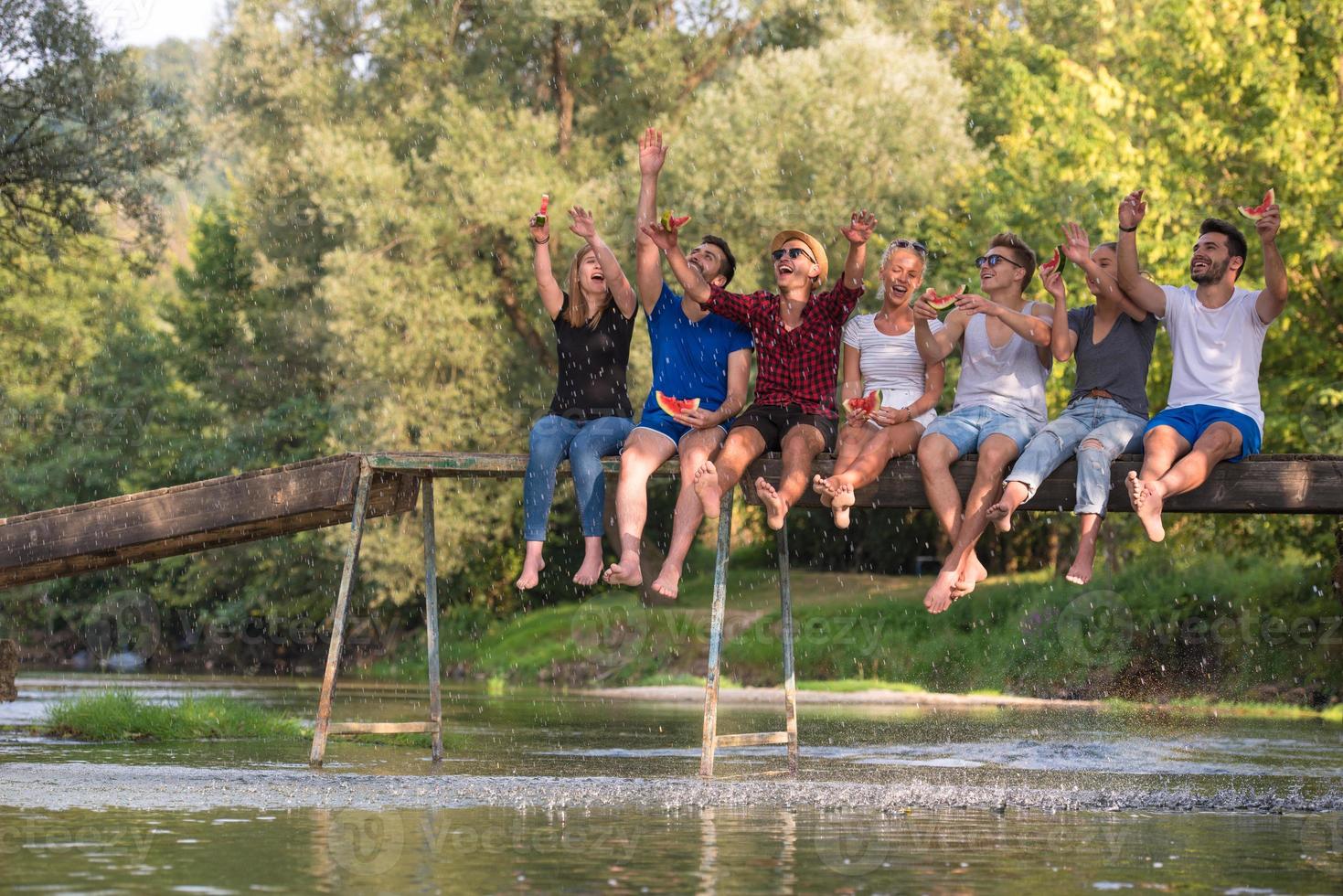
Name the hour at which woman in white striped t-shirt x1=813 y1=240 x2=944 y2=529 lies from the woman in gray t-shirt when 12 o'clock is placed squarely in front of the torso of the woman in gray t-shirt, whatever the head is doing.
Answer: The woman in white striped t-shirt is roughly at 2 o'clock from the woman in gray t-shirt.

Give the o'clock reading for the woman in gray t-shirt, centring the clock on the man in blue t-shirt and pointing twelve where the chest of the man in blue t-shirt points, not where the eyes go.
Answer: The woman in gray t-shirt is roughly at 8 o'clock from the man in blue t-shirt.

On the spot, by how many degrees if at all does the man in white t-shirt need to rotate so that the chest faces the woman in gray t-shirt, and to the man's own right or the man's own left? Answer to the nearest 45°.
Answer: approximately 45° to the man's own right

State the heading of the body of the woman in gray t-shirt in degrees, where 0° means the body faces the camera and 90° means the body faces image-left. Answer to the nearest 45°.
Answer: approximately 45°

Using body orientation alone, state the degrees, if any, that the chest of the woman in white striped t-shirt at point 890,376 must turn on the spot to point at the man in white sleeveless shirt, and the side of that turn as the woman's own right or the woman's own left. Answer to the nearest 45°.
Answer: approximately 90° to the woman's own left

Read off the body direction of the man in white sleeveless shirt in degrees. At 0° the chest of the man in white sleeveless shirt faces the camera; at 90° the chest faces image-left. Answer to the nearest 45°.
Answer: approximately 45°

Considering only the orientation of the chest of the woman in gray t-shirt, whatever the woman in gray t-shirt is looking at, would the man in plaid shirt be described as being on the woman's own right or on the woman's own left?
on the woman's own right
